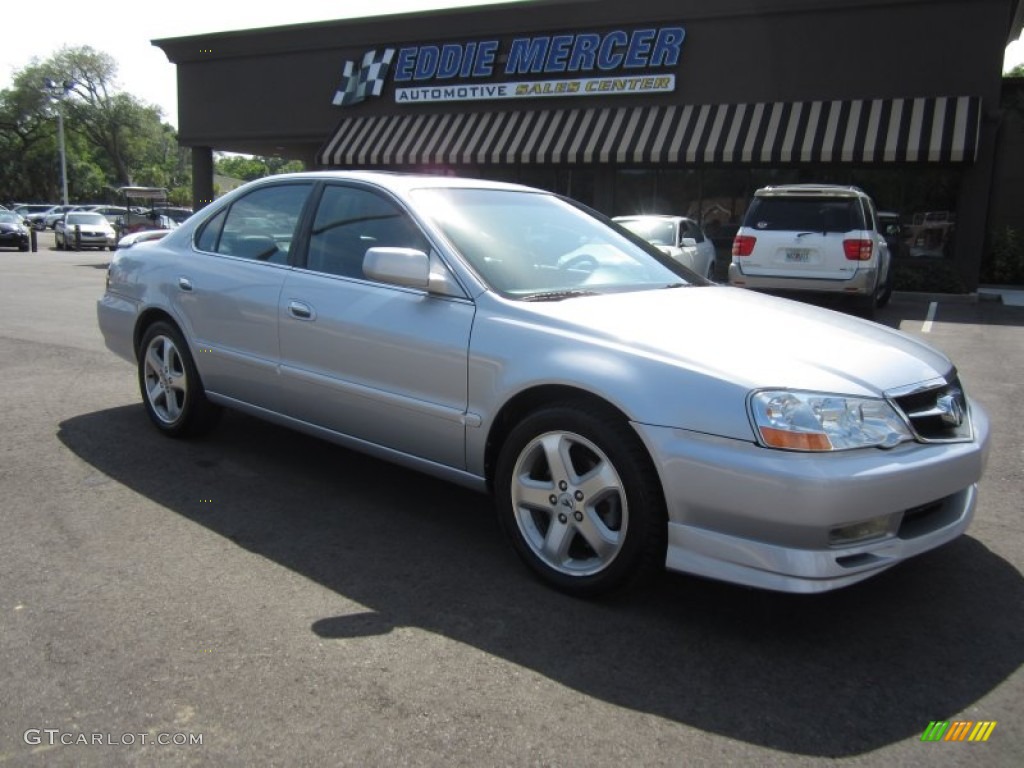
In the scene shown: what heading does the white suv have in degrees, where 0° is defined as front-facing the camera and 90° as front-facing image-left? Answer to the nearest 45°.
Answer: approximately 180°

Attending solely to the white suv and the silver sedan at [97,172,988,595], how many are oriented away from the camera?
1

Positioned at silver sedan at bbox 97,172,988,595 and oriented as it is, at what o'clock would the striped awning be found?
The striped awning is roughly at 8 o'clock from the silver sedan.

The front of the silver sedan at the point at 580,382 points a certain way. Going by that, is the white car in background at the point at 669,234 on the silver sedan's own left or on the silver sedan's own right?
on the silver sedan's own left

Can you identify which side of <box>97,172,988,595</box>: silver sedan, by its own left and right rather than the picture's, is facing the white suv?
left

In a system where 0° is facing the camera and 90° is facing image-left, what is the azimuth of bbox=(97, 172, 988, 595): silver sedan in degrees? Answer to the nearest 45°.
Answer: approximately 315°

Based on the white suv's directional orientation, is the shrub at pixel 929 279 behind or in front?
in front

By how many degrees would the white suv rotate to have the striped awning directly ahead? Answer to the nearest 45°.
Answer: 0° — it already faces it

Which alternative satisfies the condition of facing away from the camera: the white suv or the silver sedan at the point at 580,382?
the white suv
